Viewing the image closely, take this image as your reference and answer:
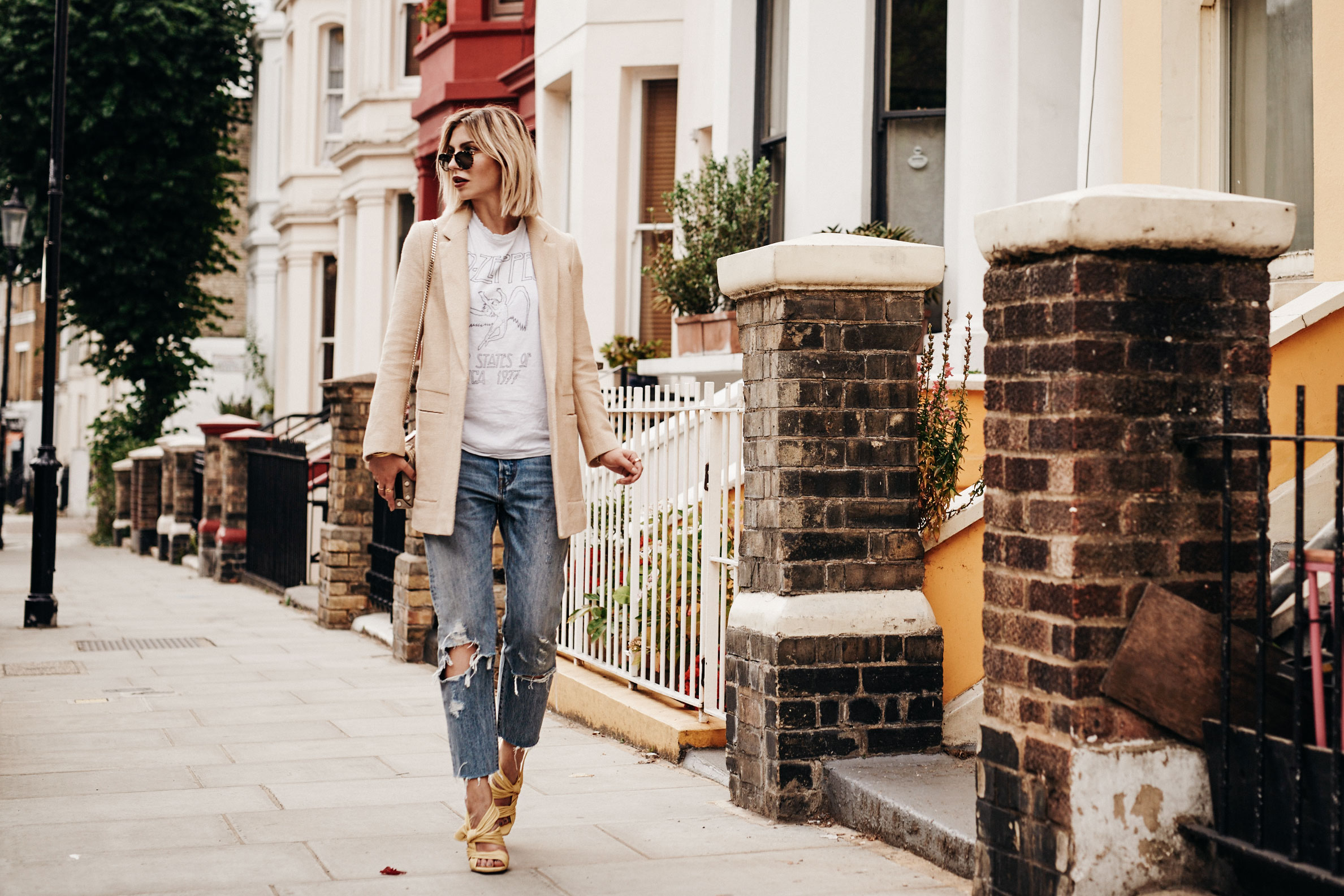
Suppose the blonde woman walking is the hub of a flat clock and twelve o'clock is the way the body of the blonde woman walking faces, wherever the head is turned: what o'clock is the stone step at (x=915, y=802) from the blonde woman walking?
The stone step is roughly at 9 o'clock from the blonde woman walking.

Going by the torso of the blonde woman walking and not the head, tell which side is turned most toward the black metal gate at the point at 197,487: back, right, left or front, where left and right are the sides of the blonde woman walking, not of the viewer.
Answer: back

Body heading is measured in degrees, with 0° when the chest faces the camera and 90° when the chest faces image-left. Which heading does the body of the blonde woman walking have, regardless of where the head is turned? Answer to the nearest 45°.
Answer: approximately 0°

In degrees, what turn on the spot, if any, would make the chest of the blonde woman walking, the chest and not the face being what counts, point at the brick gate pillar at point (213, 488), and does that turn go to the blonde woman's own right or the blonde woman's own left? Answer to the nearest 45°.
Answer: approximately 180°

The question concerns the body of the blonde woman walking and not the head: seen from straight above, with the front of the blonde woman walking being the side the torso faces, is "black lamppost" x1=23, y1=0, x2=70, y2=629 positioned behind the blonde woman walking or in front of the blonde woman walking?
behind

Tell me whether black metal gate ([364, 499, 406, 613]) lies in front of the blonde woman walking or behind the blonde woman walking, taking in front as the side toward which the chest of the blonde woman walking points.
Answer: behind

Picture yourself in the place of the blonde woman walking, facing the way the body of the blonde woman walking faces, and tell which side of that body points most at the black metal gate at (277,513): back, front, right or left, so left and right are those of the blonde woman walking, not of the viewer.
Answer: back

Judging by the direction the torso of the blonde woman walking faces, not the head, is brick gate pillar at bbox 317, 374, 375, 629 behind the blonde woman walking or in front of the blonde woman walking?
behind

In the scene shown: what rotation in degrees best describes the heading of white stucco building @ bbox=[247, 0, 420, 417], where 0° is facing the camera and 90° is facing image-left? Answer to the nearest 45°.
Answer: approximately 45°

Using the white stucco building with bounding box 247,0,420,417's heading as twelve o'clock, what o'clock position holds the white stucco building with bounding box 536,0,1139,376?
the white stucco building with bounding box 536,0,1139,376 is roughly at 10 o'clock from the white stucco building with bounding box 247,0,420,417.

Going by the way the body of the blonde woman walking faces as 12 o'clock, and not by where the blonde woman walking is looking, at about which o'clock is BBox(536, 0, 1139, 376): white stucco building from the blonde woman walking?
The white stucco building is roughly at 7 o'clock from the blonde woman walking.

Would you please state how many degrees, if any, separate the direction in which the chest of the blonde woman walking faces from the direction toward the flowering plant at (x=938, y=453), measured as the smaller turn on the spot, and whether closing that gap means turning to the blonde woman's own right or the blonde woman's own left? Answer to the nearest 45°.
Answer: approximately 90° to the blonde woman's own left
